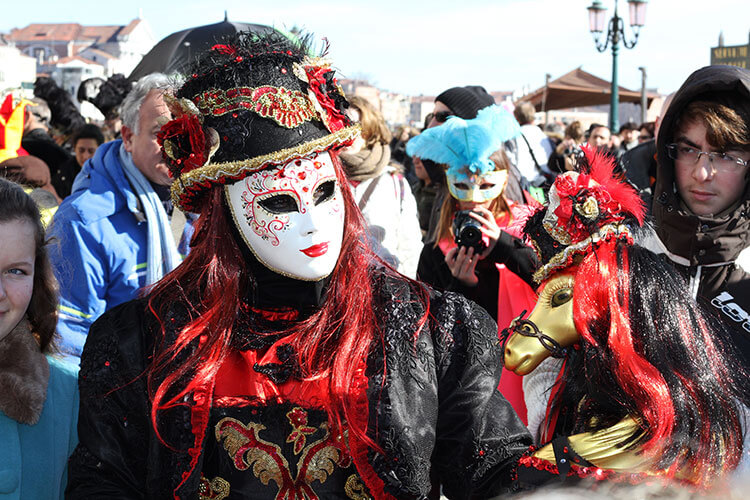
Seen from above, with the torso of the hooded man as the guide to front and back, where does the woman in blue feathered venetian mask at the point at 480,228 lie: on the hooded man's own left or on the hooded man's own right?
on the hooded man's own right

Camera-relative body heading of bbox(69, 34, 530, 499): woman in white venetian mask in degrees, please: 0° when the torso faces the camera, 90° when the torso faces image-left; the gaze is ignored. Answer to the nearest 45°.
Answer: approximately 0°

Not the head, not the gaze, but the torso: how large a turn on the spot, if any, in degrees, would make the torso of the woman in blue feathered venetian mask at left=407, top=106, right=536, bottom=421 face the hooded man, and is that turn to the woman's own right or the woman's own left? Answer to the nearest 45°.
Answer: approximately 45° to the woman's own left

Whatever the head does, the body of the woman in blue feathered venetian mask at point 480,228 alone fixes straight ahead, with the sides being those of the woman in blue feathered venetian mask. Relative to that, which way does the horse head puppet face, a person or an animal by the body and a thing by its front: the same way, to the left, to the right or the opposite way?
to the right

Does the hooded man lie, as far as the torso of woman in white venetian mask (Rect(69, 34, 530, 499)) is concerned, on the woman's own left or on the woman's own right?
on the woman's own left

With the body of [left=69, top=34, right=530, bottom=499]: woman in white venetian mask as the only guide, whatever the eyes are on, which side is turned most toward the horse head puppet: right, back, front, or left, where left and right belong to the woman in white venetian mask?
left

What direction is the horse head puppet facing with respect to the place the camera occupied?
facing to the left of the viewer
